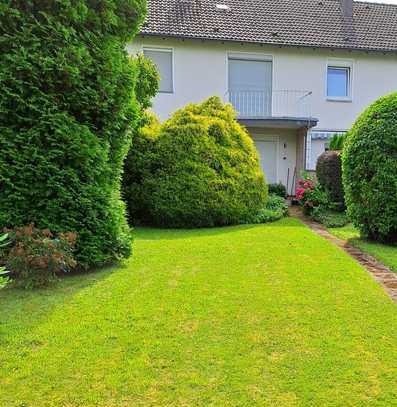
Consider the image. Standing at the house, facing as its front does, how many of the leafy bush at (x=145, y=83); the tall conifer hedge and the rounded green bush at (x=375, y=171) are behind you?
0

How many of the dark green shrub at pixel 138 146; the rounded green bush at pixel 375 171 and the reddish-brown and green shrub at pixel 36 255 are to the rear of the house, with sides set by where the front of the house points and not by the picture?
0

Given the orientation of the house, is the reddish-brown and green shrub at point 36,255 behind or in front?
in front

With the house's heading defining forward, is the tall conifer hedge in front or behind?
in front

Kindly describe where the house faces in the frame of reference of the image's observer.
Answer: facing the viewer

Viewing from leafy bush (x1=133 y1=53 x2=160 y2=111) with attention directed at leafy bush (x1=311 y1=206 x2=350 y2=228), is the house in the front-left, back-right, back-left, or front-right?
front-left

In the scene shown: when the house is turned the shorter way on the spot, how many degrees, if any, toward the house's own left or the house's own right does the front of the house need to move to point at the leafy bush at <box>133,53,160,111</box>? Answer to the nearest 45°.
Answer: approximately 45° to the house's own right

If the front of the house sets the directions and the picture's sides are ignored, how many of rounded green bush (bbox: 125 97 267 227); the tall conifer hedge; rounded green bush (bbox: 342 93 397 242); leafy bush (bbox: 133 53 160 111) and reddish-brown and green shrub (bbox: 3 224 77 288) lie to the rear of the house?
0

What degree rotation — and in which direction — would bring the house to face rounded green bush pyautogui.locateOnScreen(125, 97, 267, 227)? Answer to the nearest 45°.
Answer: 0° — it already faces it

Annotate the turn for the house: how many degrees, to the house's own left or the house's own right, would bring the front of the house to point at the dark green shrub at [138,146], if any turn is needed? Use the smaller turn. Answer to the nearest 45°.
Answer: approximately 45° to the house's own right

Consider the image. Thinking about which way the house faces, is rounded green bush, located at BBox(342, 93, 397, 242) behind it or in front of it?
in front
